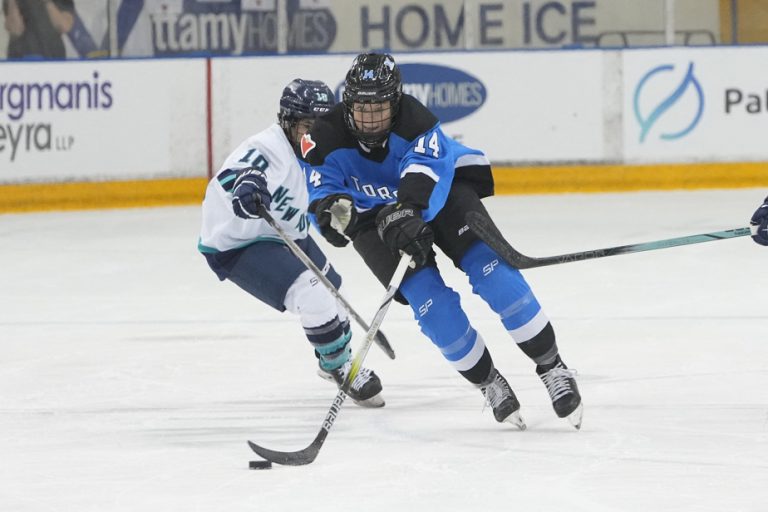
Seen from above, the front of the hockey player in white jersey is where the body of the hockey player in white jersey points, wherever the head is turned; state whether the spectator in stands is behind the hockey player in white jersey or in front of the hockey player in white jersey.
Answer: behind

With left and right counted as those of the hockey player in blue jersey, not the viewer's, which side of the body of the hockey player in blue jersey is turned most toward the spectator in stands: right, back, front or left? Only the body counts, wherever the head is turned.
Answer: back

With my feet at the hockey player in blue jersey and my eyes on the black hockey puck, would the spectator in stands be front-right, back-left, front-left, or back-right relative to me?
back-right
